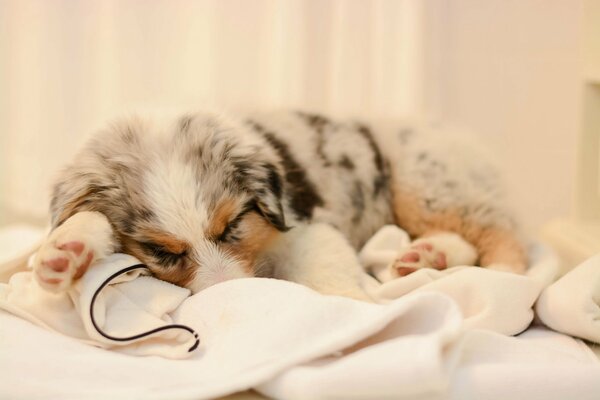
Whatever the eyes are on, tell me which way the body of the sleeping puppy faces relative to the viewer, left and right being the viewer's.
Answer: facing the viewer and to the left of the viewer
